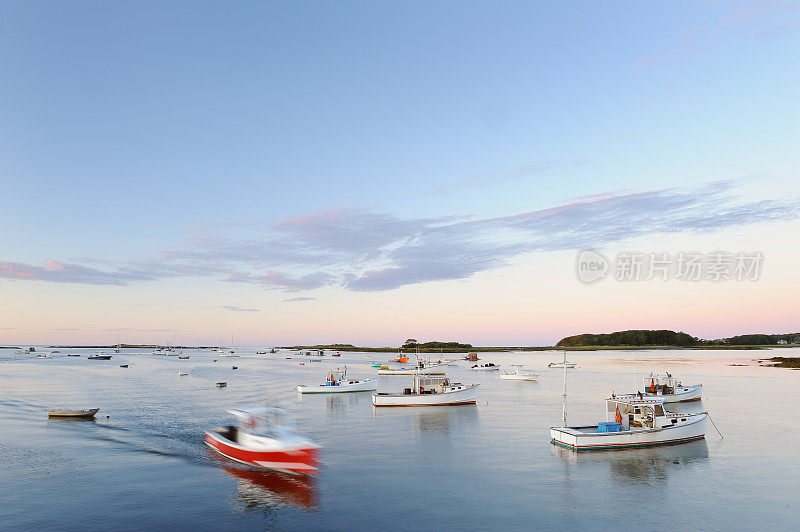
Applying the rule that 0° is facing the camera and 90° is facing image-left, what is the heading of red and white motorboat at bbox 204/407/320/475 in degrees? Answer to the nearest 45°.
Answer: approximately 315°

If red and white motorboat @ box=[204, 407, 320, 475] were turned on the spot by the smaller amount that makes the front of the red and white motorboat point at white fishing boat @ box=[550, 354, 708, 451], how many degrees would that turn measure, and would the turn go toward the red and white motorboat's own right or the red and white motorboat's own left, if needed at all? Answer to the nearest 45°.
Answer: approximately 45° to the red and white motorboat's own left
